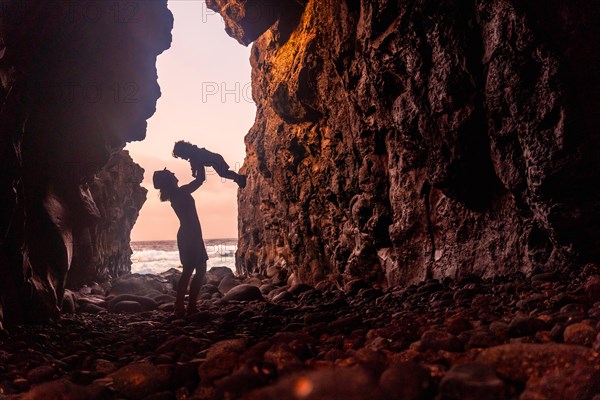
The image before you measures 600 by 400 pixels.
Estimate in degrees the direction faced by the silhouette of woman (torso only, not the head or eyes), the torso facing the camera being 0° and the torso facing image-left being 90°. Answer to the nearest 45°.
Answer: approximately 270°

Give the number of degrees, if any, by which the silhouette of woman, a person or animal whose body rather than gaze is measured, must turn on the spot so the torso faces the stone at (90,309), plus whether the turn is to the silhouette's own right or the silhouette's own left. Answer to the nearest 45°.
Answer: approximately 135° to the silhouette's own left

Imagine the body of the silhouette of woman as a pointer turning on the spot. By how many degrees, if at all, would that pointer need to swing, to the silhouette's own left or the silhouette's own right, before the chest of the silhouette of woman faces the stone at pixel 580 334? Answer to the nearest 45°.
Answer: approximately 90° to the silhouette's own right

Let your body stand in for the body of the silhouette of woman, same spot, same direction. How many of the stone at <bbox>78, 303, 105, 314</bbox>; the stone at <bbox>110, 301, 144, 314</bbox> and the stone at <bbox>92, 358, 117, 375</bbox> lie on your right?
1

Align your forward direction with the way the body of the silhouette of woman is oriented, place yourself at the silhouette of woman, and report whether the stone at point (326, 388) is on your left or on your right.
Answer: on your right

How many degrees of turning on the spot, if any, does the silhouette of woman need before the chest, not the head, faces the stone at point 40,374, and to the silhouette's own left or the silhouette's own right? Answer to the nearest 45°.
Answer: approximately 90° to the silhouette's own right

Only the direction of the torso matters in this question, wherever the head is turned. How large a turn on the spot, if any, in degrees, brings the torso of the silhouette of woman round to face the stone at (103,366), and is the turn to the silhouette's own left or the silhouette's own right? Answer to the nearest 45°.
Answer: approximately 90° to the silhouette's own right

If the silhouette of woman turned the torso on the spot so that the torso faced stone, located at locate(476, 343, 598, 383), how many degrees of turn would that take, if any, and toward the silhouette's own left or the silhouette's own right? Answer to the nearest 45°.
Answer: approximately 90° to the silhouette's own right
